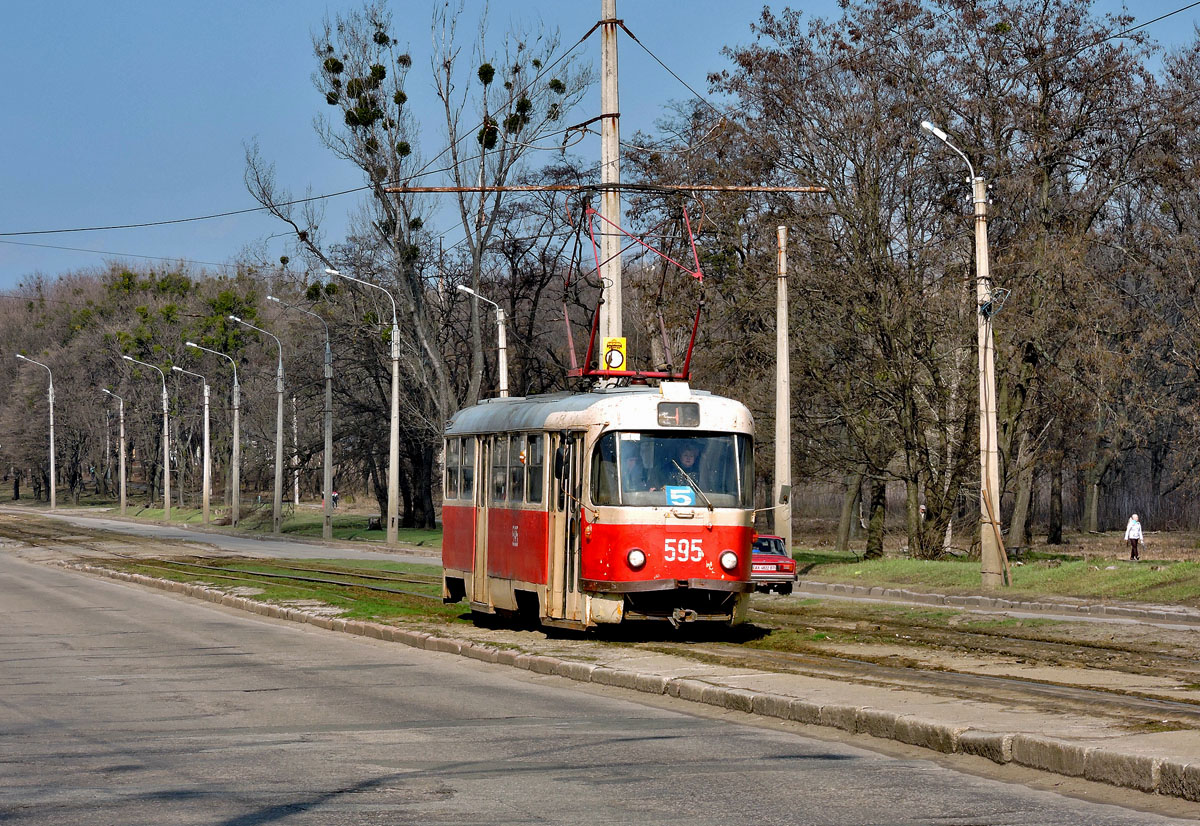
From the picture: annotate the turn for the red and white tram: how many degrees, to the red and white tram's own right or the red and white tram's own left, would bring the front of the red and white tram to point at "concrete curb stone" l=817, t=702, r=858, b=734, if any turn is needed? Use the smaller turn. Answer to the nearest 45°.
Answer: approximately 45° to the red and white tram's own right

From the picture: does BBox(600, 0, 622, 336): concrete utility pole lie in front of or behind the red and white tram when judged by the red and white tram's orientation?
behind

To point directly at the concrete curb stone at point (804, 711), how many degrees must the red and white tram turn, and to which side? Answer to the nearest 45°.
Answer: approximately 45° to its right

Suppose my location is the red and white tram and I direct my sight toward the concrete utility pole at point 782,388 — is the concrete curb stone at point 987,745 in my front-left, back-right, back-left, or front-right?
back-right

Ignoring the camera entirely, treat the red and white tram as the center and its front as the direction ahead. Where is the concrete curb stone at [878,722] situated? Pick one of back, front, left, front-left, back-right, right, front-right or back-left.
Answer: front-right

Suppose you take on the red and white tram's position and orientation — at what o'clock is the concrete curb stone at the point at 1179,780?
The concrete curb stone is roughly at 1 o'clock from the red and white tram.

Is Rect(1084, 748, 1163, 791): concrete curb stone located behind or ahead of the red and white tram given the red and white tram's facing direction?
ahead

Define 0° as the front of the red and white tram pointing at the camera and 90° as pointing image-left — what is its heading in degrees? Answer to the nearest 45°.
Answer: approximately 315°

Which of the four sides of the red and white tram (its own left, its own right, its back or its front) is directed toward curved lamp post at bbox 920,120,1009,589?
left

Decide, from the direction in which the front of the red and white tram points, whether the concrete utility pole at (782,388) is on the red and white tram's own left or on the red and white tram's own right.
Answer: on the red and white tram's own left

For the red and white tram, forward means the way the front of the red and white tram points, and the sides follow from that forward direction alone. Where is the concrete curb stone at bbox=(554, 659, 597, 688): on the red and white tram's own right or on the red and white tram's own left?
on the red and white tram's own right
